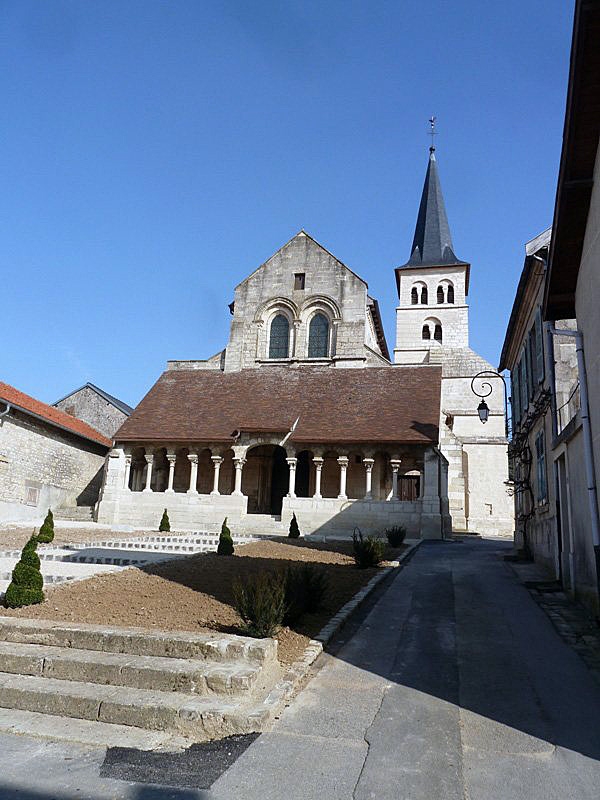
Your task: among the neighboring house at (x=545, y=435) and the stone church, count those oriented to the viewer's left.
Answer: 1

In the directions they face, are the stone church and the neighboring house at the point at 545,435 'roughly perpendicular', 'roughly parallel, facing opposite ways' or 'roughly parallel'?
roughly perpendicular

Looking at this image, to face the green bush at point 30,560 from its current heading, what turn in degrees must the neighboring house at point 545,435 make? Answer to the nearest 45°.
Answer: approximately 45° to its left

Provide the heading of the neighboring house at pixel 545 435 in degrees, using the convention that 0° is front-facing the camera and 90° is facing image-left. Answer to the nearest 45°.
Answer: approximately 90°

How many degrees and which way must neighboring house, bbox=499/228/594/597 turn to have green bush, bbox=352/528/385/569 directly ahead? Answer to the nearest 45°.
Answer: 0° — it already faces it

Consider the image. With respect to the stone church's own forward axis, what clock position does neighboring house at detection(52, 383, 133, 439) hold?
The neighboring house is roughly at 4 o'clock from the stone church.

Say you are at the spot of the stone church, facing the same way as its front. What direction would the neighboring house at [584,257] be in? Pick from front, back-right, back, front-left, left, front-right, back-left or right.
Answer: front

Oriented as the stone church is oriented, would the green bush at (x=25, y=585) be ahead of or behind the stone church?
ahead

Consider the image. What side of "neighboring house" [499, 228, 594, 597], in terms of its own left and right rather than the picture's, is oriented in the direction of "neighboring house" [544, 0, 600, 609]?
left

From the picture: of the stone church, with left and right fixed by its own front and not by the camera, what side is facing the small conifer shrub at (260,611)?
front

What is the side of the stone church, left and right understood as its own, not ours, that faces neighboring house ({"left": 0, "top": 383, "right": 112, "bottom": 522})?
right

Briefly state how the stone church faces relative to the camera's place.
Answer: facing the viewer

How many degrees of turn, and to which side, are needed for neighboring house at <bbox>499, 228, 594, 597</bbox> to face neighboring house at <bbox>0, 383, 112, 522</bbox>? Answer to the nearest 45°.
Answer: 0° — it already faces it

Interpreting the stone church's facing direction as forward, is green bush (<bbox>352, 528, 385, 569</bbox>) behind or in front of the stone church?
in front

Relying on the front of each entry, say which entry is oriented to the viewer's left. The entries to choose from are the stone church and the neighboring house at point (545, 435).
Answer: the neighboring house
